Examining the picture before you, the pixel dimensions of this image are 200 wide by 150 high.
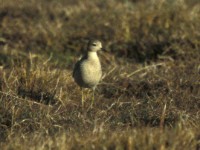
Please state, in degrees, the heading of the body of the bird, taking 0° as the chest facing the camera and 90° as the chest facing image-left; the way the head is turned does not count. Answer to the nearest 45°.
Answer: approximately 315°
